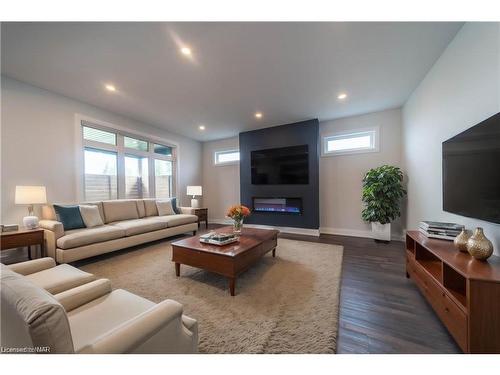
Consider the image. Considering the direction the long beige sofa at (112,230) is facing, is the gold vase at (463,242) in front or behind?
in front

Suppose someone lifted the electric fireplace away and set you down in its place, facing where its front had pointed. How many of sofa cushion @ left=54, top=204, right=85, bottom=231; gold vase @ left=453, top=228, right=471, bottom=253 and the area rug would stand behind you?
0

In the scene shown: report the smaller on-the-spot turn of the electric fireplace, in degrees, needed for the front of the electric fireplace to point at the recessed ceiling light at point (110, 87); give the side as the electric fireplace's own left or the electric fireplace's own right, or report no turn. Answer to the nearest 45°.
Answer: approximately 45° to the electric fireplace's own right

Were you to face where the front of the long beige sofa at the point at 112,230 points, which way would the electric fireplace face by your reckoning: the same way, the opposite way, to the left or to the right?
to the right

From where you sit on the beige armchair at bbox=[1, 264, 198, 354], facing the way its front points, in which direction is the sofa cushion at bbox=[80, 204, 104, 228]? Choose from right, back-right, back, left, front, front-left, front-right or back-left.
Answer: front-left

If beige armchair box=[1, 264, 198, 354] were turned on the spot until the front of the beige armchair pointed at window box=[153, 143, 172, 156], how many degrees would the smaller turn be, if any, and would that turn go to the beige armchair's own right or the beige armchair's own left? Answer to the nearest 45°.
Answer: approximately 45° to the beige armchair's own left

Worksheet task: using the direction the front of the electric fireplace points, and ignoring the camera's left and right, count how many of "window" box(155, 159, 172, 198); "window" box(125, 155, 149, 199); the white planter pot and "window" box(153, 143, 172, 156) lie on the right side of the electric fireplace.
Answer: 3

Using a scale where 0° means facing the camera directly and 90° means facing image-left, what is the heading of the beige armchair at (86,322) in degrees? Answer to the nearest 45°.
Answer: approximately 225°

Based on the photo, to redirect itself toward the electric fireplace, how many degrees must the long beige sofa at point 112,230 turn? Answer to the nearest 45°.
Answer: approximately 45° to its left

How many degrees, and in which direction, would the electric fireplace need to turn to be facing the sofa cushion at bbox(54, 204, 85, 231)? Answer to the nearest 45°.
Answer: approximately 45° to its right

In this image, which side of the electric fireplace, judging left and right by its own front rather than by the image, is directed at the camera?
front

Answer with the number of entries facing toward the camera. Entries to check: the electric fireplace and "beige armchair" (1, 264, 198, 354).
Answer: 1

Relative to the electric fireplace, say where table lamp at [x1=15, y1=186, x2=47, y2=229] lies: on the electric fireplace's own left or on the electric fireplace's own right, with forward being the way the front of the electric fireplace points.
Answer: on the electric fireplace's own right
